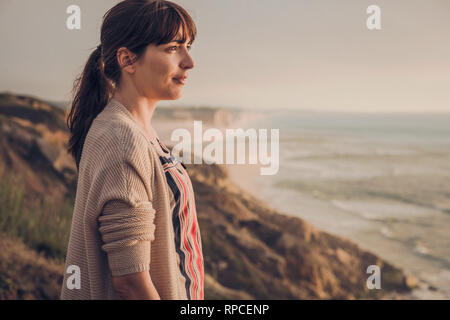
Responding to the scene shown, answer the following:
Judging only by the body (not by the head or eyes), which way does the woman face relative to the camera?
to the viewer's right

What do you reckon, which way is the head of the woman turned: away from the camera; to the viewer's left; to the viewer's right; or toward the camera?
to the viewer's right
